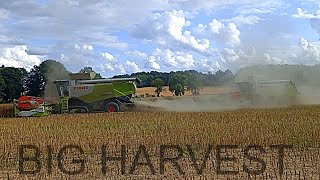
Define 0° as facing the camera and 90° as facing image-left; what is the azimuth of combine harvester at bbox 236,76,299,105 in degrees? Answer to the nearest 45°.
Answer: approximately 90°

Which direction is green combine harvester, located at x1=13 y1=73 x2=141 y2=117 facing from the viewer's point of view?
to the viewer's left

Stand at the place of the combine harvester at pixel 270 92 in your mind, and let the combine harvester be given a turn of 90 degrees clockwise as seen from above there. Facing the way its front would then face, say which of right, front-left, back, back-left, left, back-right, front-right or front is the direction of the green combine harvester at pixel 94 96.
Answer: back-left
